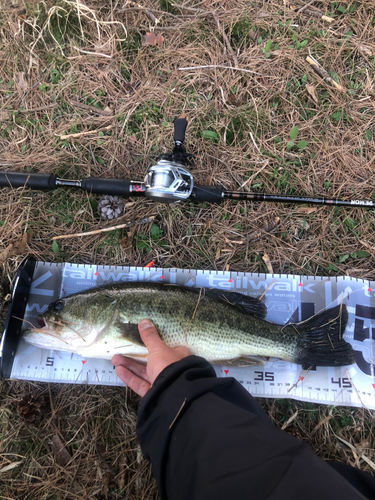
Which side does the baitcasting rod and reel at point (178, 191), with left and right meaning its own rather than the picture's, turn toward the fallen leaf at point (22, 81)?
back

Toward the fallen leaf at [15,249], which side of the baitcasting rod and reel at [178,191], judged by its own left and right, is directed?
back

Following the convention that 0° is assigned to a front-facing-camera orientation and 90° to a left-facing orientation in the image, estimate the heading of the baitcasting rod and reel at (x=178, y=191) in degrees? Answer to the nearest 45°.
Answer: approximately 270°
